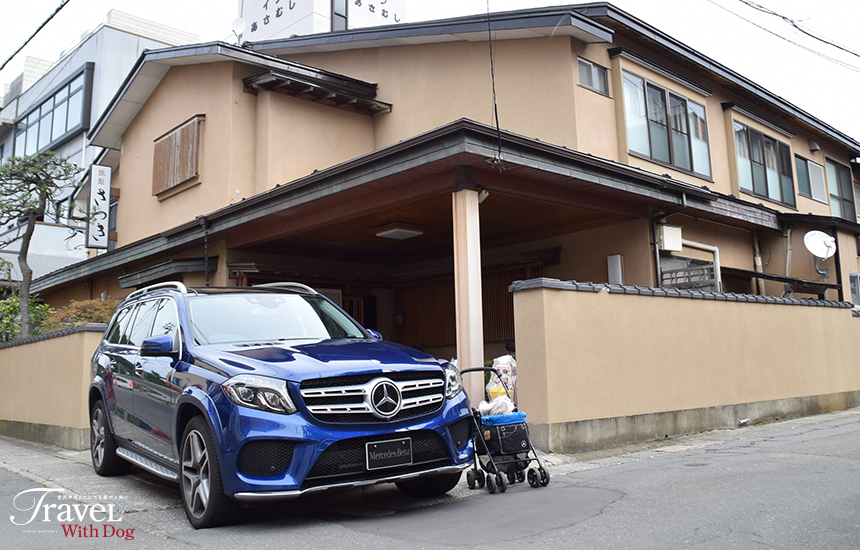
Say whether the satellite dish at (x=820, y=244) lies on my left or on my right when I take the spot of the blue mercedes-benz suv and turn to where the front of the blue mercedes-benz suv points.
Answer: on my left

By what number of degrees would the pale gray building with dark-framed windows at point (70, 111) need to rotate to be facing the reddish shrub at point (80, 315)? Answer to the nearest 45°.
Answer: approximately 45° to its left

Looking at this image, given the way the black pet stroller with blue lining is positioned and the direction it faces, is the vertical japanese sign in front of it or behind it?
behind

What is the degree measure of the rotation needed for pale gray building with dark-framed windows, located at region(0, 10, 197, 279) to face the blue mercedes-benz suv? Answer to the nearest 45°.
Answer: approximately 45° to its left

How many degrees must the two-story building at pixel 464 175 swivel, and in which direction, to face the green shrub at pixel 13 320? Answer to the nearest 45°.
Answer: approximately 45° to its right

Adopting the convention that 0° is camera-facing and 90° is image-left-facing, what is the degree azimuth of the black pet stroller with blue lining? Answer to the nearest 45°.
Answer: approximately 315°

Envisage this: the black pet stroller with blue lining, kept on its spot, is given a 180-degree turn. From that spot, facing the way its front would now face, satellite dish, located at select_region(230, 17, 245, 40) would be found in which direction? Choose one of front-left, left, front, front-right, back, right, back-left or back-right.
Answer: front

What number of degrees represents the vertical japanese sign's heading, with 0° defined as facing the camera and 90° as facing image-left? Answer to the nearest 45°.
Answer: approximately 0°
